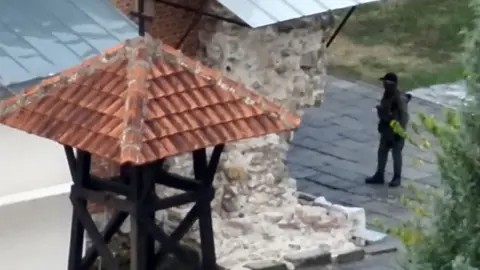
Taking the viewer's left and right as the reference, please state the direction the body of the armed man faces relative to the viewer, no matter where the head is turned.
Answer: facing the viewer and to the left of the viewer

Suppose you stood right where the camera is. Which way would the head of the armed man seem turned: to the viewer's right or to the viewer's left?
to the viewer's left

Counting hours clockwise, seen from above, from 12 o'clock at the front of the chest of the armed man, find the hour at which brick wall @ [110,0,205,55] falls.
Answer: The brick wall is roughly at 12 o'clock from the armed man.

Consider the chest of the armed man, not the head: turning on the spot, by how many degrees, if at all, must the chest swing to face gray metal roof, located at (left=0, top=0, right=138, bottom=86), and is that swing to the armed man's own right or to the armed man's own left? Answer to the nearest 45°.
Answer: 0° — they already face it

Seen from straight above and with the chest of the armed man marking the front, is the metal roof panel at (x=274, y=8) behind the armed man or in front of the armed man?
in front

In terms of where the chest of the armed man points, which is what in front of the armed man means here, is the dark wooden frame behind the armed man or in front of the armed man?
in front
